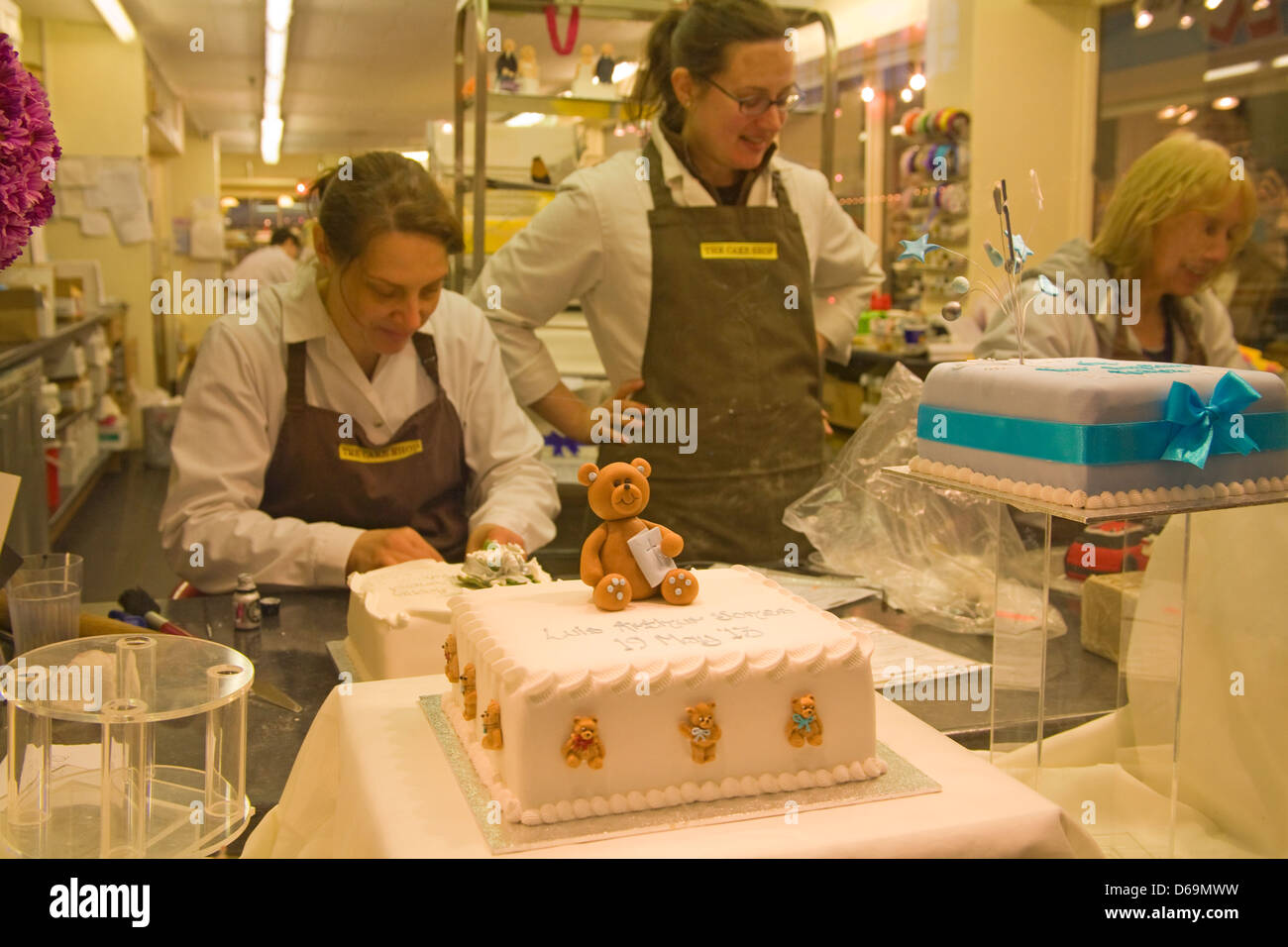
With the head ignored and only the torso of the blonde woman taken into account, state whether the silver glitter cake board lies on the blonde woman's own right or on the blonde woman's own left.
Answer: on the blonde woman's own right

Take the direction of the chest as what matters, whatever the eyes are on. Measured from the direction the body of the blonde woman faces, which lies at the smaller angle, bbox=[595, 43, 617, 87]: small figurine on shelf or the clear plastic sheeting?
the clear plastic sheeting

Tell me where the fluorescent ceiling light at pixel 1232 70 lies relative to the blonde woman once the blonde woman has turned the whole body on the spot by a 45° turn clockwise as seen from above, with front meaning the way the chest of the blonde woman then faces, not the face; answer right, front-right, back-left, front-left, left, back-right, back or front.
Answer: back

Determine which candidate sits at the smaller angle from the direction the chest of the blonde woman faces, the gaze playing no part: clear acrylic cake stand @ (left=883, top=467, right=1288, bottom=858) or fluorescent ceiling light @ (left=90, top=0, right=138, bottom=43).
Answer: the clear acrylic cake stand

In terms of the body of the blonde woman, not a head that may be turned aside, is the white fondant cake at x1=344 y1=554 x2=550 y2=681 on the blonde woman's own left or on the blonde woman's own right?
on the blonde woman's own right
